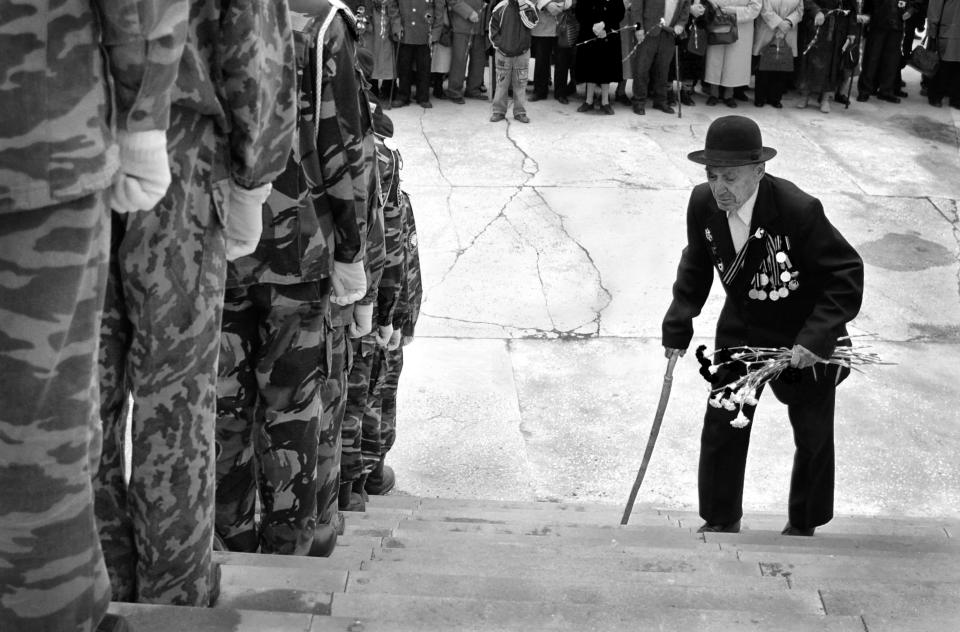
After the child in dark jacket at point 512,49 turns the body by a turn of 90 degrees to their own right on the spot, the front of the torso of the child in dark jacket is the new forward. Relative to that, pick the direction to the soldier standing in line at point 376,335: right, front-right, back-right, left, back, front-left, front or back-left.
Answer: left

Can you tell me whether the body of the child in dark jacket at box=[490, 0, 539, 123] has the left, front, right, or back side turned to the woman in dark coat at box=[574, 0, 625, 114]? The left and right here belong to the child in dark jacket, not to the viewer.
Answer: left

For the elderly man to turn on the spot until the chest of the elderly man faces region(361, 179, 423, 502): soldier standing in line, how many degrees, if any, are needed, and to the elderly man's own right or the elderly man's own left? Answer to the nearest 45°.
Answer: approximately 45° to the elderly man's own right

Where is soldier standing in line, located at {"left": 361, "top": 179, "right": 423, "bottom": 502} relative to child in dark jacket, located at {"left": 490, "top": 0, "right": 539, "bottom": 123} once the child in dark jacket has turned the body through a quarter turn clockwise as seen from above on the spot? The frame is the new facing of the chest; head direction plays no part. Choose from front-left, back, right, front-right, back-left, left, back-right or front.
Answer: left

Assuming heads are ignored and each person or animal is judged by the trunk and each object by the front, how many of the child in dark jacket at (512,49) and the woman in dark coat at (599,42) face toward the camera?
2

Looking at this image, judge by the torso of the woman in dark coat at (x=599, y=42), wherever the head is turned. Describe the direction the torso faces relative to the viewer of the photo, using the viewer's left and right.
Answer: facing the viewer

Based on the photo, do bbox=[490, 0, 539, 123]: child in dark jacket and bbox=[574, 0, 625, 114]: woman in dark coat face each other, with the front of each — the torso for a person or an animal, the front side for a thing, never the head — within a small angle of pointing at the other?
no

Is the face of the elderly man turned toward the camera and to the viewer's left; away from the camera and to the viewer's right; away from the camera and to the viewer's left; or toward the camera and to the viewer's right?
toward the camera and to the viewer's left

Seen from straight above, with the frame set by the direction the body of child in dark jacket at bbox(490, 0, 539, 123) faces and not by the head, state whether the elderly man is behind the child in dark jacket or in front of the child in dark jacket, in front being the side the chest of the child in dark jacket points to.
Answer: in front

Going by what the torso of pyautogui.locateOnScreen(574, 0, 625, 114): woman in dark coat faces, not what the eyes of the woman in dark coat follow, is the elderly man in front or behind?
in front

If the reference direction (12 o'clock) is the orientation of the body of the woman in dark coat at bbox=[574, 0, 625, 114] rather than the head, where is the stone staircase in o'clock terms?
The stone staircase is roughly at 12 o'clock from the woman in dark coat.

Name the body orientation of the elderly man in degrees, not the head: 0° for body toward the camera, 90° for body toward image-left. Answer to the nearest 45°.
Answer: approximately 45°

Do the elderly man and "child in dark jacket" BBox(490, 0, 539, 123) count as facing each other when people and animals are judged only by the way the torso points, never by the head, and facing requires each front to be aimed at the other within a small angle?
no

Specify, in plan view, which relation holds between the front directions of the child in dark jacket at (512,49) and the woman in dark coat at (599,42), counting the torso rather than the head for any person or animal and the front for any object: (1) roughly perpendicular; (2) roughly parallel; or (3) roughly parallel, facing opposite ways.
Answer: roughly parallel

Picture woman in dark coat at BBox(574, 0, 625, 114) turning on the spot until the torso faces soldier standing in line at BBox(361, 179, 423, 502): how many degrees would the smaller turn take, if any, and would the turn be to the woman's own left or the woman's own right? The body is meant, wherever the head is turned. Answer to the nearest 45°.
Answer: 0° — they already face them
